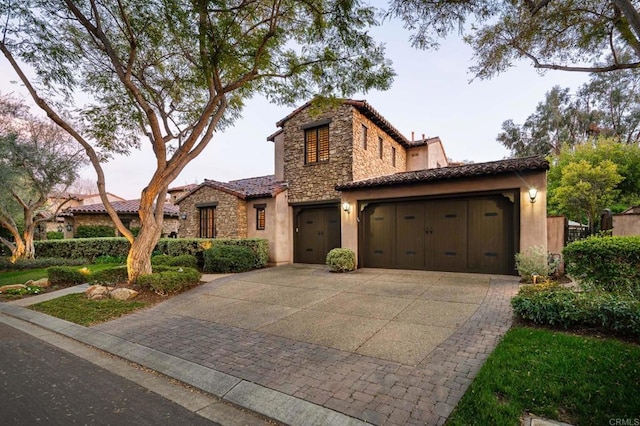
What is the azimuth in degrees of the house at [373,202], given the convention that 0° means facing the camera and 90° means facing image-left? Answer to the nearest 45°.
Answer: approximately 45°

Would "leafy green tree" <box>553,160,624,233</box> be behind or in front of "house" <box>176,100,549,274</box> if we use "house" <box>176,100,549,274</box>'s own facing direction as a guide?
behind

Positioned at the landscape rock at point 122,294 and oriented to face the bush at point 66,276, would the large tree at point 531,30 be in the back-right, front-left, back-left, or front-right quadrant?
back-right

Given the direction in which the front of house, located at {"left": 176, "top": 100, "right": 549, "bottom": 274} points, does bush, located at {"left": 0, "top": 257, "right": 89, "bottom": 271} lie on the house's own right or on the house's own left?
on the house's own right

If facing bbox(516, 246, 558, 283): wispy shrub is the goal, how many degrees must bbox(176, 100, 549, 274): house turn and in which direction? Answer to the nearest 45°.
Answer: approximately 90° to its left

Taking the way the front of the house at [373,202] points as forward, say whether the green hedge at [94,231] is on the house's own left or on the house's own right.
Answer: on the house's own right

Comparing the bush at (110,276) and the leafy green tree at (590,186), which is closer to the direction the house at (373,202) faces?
the bush

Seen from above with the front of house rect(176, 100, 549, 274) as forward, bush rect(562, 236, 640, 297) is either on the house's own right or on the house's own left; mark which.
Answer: on the house's own left

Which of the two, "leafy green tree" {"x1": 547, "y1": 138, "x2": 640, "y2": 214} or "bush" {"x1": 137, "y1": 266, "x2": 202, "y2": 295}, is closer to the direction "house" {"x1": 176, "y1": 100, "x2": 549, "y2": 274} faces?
the bush

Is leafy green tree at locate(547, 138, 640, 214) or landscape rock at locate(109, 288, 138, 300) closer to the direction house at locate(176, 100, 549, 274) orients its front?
the landscape rock

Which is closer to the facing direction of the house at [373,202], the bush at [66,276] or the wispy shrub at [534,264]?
the bush

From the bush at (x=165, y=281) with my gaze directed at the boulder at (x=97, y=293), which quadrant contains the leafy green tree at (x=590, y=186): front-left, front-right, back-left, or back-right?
back-right

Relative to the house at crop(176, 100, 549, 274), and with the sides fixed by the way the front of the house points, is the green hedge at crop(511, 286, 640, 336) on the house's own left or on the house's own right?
on the house's own left
